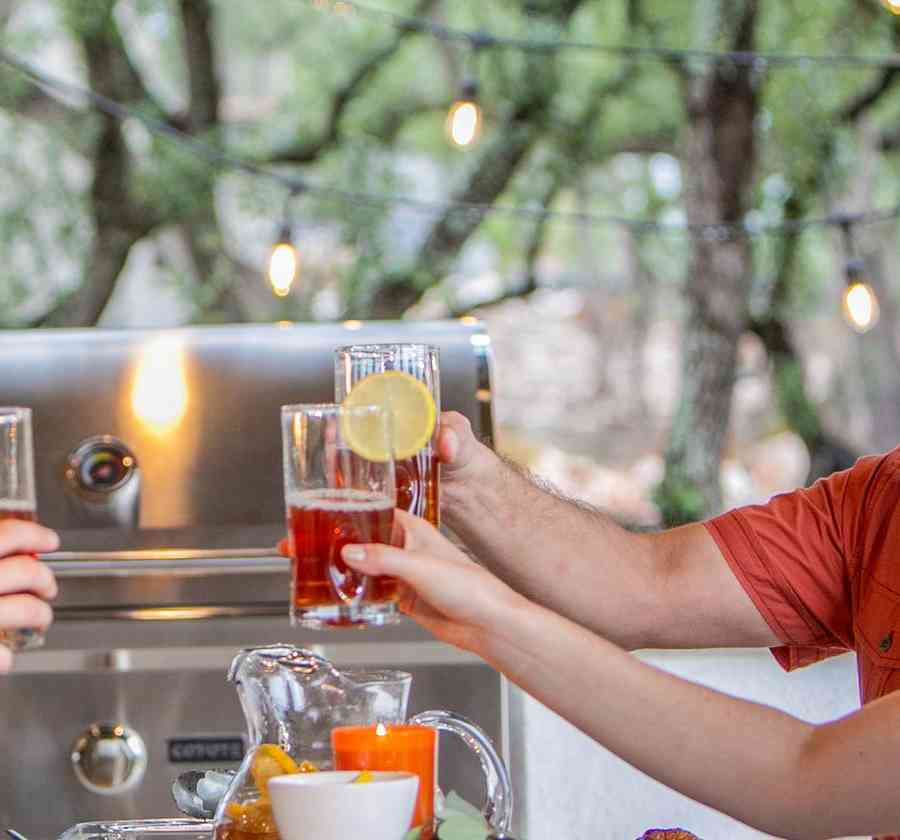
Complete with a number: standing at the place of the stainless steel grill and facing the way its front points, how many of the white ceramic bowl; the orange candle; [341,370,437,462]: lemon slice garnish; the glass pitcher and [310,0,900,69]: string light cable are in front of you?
4

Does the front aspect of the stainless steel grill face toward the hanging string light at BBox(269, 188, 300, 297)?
no

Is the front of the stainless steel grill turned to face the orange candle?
yes

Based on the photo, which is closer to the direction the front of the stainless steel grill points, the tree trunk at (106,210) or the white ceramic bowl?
the white ceramic bowl

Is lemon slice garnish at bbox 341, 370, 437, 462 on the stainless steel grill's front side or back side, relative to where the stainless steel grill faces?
on the front side

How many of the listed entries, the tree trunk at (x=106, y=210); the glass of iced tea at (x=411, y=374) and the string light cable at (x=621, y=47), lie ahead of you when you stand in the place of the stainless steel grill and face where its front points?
1

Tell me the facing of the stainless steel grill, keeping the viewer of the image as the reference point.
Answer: facing the viewer

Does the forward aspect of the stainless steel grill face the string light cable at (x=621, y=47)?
no

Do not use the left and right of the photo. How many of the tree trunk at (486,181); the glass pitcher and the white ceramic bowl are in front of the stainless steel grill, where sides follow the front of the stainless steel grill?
2

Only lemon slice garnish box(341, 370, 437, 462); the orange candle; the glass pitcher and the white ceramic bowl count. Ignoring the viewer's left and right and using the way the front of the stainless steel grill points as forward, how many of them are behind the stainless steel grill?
0

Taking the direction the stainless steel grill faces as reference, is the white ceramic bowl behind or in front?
in front

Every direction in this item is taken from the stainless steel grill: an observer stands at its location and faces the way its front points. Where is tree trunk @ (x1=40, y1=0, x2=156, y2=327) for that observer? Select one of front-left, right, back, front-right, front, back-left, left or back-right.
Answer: back

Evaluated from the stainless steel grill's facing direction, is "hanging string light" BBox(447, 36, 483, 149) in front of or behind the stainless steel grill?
behind

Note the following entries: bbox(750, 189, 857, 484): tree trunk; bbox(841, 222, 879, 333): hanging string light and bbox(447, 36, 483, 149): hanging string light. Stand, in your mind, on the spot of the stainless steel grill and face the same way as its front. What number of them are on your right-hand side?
0

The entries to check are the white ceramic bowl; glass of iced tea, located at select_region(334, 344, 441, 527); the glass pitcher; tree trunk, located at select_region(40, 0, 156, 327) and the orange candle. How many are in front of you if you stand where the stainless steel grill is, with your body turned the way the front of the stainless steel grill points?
4

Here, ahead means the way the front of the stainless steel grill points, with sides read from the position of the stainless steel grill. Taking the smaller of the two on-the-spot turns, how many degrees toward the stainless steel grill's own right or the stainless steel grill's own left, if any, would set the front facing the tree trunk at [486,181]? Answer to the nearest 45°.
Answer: approximately 180°
